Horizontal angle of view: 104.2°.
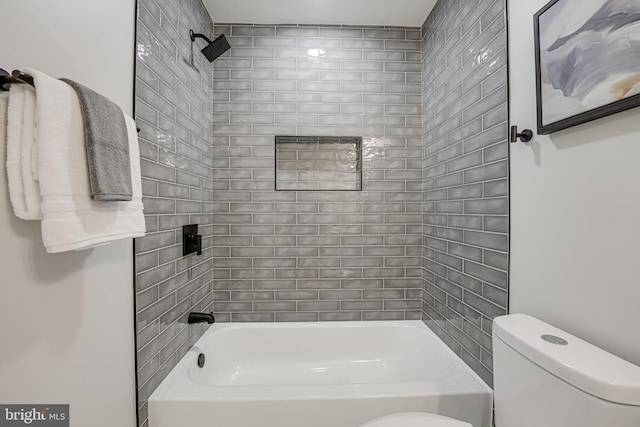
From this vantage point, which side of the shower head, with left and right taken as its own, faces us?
right

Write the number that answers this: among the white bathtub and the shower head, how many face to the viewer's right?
1

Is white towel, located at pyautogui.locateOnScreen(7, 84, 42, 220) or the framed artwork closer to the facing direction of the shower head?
the framed artwork

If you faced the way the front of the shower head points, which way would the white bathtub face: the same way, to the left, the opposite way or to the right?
to the right

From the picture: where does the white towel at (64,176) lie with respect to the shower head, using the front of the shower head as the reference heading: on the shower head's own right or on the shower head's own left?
on the shower head's own right

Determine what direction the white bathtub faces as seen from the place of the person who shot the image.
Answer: facing the viewer
